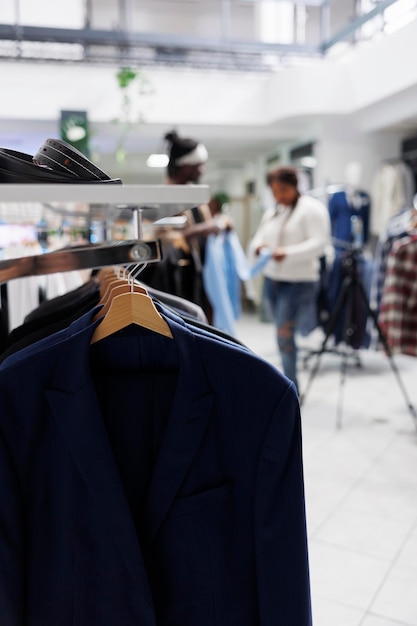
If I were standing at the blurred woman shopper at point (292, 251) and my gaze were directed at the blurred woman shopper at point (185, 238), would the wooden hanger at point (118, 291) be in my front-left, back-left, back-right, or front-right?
front-left

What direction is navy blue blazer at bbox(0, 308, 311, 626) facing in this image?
toward the camera

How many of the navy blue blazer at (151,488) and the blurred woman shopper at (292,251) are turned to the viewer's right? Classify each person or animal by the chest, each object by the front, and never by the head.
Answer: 0

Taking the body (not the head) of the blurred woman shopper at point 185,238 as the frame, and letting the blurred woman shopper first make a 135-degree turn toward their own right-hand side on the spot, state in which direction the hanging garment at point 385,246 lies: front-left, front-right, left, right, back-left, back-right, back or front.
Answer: back

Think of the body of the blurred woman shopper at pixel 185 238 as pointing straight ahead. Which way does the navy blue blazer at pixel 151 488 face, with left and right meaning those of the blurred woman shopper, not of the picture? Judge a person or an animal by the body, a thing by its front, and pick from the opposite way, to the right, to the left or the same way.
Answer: to the right

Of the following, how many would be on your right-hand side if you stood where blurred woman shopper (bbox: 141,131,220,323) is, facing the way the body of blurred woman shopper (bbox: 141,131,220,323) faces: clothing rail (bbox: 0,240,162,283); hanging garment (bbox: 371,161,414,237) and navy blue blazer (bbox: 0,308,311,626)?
2

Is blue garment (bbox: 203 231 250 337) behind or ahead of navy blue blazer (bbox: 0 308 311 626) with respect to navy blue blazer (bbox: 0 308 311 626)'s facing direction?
behind

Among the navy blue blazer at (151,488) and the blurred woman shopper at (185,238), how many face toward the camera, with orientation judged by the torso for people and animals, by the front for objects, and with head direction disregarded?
1

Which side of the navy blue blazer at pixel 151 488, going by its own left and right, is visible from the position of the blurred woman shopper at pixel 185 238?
back

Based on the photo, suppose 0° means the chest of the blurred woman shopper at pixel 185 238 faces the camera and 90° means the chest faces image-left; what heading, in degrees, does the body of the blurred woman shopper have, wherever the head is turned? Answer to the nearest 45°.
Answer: approximately 270°

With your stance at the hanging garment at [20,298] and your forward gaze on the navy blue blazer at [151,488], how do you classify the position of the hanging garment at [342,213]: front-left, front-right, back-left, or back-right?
back-left

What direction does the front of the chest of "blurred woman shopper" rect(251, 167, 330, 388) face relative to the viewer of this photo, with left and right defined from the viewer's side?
facing the viewer and to the left of the viewer

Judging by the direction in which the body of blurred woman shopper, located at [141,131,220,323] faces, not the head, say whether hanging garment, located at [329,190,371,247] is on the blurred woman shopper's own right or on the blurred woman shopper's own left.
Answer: on the blurred woman shopper's own left

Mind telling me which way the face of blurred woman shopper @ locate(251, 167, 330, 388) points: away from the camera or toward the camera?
toward the camera
